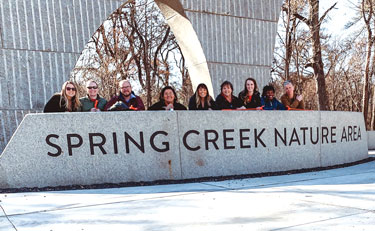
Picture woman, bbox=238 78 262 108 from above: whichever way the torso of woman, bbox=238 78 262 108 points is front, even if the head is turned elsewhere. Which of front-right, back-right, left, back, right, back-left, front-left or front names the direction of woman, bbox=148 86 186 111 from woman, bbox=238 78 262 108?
front-right

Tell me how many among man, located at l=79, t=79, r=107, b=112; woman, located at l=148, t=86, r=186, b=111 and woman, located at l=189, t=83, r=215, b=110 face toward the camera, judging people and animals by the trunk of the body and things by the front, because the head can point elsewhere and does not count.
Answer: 3

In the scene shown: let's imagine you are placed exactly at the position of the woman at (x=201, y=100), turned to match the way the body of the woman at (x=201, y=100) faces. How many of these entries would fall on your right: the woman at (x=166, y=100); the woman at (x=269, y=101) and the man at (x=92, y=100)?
2

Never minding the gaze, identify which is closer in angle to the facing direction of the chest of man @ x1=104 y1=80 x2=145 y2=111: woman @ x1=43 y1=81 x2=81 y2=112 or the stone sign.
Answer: the stone sign

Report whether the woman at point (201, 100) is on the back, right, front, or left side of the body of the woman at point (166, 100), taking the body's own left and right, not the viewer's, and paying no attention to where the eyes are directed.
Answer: left

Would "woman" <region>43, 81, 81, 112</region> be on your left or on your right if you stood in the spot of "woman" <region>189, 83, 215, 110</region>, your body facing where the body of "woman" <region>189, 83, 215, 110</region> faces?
on your right

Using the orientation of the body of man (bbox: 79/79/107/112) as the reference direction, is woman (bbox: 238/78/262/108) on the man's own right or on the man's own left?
on the man's own left

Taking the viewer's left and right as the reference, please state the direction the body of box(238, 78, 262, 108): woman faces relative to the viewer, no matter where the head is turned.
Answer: facing the viewer

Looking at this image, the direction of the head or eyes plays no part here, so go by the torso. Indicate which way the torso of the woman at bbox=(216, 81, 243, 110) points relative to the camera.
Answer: toward the camera
